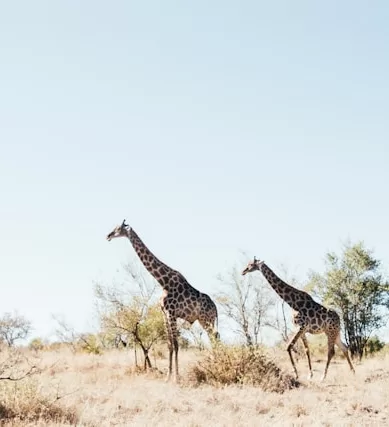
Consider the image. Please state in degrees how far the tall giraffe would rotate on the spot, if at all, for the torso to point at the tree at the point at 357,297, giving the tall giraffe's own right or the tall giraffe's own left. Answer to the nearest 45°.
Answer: approximately 135° to the tall giraffe's own right

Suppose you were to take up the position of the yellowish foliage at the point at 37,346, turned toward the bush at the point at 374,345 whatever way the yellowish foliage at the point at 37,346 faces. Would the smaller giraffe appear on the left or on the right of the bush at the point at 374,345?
right

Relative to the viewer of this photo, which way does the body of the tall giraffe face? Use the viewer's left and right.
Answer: facing to the left of the viewer

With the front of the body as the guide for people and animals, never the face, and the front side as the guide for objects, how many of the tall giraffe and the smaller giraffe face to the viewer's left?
2

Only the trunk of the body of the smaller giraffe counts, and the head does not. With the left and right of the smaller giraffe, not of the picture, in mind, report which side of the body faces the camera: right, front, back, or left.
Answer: left

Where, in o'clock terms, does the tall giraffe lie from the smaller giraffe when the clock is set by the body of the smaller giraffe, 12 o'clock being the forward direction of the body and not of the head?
The tall giraffe is roughly at 11 o'clock from the smaller giraffe.

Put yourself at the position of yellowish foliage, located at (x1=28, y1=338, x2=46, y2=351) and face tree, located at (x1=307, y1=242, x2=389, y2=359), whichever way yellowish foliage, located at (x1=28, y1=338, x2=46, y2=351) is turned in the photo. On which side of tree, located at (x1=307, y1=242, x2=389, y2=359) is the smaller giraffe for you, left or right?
right

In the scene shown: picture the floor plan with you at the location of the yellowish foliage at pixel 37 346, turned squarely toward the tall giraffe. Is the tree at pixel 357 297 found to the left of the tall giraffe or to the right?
left
